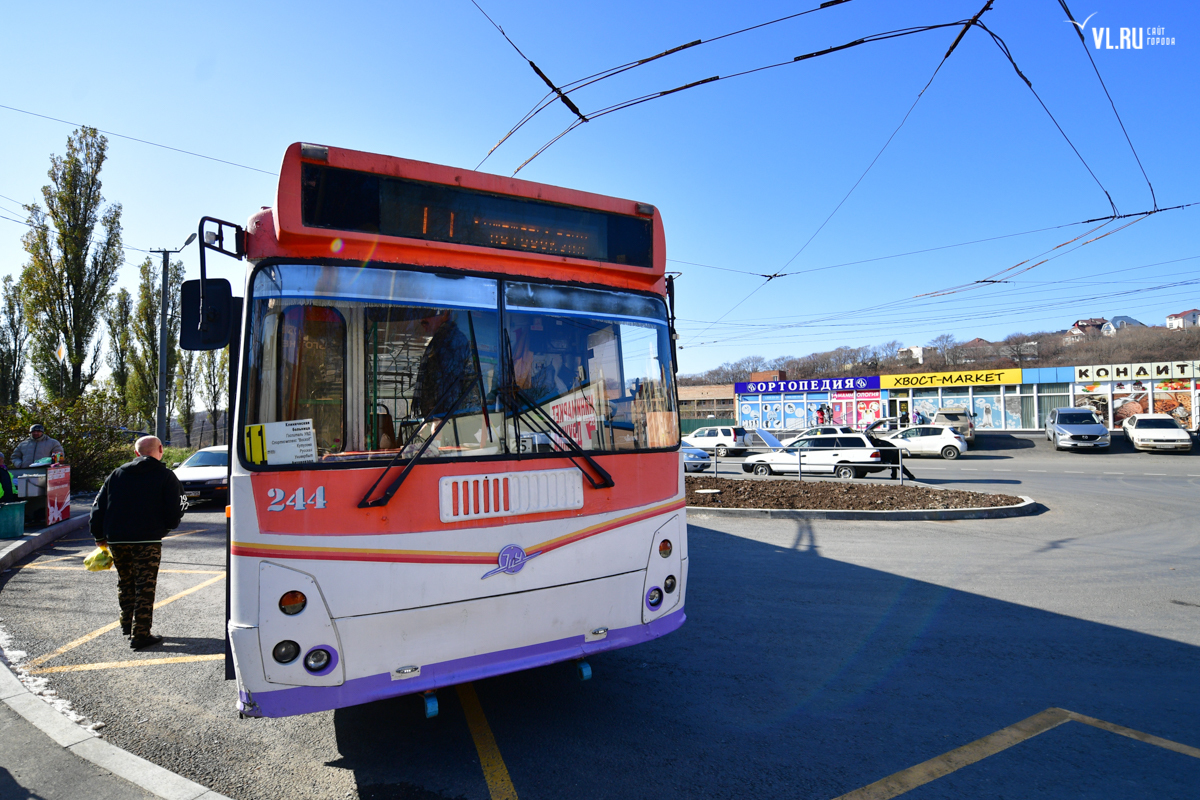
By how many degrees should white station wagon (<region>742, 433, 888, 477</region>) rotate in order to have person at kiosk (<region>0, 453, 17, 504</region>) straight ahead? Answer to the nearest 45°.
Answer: approximately 45° to its left

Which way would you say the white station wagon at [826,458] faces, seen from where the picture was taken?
facing to the left of the viewer

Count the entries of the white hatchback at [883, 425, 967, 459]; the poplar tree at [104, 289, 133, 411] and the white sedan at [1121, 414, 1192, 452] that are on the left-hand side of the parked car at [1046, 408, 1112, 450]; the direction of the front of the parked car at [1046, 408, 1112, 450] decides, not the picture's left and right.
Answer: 1

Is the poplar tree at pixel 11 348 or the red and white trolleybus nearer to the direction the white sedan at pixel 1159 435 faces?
the red and white trolleybus

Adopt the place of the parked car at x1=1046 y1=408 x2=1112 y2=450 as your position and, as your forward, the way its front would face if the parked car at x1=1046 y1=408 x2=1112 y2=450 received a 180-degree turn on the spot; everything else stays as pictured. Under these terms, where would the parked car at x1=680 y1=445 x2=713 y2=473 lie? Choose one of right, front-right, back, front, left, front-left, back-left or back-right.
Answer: back-left

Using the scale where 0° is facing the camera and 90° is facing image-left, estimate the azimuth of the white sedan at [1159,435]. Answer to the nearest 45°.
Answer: approximately 0°

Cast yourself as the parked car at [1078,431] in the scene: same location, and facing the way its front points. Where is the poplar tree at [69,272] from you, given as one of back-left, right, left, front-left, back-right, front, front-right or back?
front-right

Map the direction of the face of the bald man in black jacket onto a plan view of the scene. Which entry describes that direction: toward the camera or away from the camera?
away from the camera

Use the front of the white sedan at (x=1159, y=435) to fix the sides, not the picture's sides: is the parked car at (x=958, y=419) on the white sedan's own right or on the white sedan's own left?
on the white sedan's own right

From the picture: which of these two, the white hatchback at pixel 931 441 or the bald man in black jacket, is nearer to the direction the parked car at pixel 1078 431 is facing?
the bald man in black jacket

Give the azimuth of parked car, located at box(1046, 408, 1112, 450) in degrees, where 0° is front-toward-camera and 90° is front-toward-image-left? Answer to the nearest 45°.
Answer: approximately 0°
